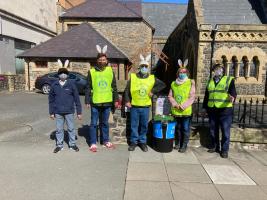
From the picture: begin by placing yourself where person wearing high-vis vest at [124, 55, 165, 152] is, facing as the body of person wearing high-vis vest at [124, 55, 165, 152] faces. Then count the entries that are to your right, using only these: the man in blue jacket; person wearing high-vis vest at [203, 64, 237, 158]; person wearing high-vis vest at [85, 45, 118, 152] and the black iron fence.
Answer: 2

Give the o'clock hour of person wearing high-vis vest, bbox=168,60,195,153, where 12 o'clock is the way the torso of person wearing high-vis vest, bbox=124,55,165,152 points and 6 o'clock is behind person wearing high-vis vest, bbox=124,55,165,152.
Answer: person wearing high-vis vest, bbox=168,60,195,153 is roughly at 9 o'clock from person wearing high-vis vest, bbox=124,55,165,152.

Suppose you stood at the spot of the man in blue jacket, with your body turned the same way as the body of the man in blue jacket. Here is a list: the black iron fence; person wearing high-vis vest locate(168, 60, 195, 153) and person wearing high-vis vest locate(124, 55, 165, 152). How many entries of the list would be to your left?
3

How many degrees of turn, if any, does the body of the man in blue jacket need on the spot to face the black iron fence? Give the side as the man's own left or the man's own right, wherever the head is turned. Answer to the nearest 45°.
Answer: approximately 90° to the man's own left

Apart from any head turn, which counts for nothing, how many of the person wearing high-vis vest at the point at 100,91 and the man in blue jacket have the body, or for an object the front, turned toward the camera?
2

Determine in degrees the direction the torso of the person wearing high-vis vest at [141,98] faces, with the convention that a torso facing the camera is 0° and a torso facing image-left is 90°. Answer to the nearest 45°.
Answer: approximately 0°

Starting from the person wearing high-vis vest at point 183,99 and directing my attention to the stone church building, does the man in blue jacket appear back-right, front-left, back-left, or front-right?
back-left

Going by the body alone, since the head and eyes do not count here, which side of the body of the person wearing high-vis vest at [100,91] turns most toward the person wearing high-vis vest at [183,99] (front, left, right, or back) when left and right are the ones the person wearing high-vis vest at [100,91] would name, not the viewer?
left

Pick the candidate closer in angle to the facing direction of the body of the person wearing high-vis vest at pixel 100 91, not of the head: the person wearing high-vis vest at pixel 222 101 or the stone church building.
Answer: the person wearing high-vis vest

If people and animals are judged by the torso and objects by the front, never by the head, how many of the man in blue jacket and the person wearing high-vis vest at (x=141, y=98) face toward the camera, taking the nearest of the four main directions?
2

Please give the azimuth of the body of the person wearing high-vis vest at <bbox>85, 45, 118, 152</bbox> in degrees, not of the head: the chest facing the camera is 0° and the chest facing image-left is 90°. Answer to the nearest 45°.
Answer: approximately 0°

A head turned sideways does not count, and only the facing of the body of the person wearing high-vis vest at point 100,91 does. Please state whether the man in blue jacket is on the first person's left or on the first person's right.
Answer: on the first person's right
